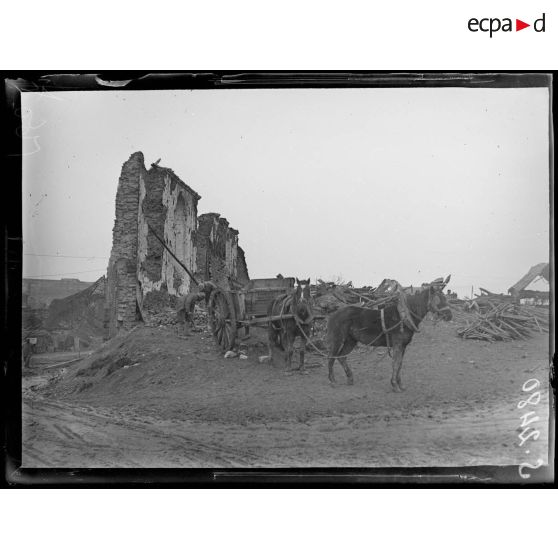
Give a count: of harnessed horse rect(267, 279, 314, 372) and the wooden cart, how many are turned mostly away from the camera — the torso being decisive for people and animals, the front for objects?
0

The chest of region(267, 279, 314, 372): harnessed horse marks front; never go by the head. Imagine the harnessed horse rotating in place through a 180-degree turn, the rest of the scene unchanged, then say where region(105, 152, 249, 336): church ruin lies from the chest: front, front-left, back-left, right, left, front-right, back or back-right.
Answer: front-left

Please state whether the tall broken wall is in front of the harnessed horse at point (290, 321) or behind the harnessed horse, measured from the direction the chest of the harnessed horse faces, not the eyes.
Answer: behind

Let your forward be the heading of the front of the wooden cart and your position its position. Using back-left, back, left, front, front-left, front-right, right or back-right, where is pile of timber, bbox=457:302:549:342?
front-left

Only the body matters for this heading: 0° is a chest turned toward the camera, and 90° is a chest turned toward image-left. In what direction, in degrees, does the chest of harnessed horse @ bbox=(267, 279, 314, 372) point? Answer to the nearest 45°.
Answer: approximately 315°

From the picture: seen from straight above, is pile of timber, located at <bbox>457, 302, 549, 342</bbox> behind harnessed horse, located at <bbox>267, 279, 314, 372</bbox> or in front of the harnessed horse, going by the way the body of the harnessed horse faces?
behind

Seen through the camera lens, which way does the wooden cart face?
facing the viewer and to the right of the viewer
